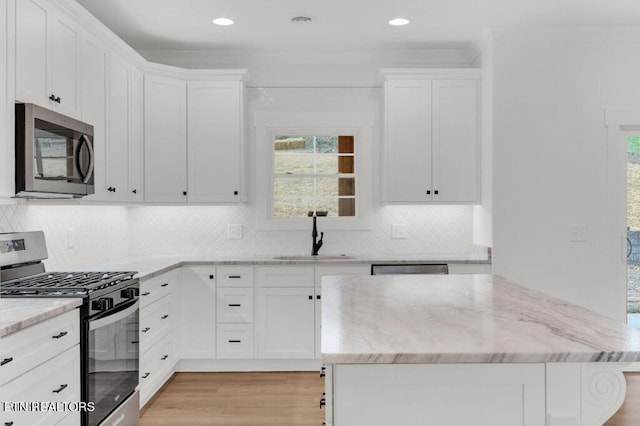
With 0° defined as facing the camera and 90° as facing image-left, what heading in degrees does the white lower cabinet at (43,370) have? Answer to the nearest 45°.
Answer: approximately 315°

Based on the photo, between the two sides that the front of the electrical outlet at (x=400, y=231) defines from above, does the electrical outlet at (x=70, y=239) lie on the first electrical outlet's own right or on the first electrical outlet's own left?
on the first electrical outlet's own right

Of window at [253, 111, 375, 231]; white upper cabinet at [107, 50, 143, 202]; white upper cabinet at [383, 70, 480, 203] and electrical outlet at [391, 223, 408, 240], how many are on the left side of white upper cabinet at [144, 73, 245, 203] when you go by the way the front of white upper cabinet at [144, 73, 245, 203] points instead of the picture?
3

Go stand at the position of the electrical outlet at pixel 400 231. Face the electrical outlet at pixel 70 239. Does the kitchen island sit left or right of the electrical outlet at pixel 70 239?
left

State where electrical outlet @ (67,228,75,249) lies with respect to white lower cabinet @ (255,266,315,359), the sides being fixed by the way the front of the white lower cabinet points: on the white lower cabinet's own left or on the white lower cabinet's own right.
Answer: on the white lower cabinet's own right

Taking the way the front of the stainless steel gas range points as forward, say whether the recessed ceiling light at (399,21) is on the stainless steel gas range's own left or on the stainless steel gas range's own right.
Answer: on the stainless steel gas range's own left

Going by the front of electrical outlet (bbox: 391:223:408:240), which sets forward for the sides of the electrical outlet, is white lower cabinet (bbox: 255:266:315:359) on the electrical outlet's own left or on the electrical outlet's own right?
on the electrical outlet's own right

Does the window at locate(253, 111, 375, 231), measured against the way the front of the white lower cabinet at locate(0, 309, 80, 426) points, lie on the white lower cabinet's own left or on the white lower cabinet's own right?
on the white lower cabinet's own left

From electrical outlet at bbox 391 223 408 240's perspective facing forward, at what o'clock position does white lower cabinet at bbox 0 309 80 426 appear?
The white lower cabinet is roughly at 1 o'clock from the electrical outlet.

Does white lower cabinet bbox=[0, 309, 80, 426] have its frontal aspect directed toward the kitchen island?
yes
